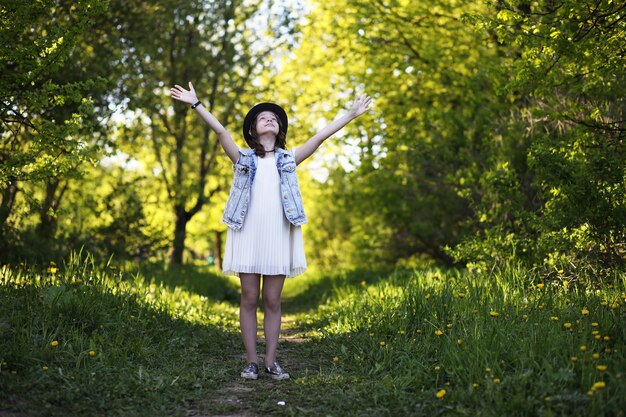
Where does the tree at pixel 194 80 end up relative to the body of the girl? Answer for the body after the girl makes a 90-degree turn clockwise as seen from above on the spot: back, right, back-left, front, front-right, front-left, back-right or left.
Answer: right

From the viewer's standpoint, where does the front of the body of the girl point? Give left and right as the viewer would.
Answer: facing the viewer
